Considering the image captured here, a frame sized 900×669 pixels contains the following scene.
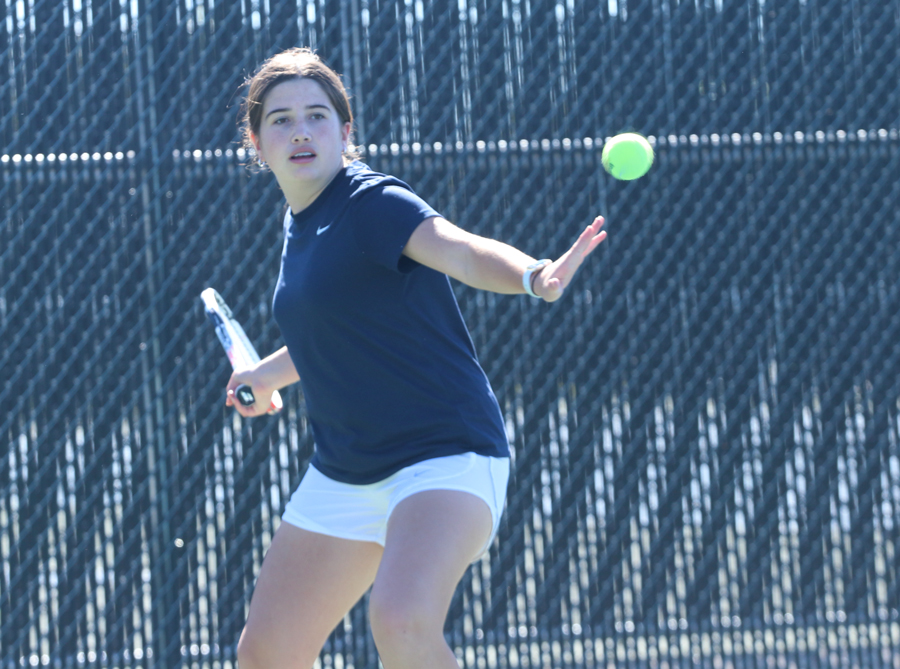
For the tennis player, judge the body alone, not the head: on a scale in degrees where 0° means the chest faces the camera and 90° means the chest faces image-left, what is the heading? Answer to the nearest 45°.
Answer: approximately 45°
